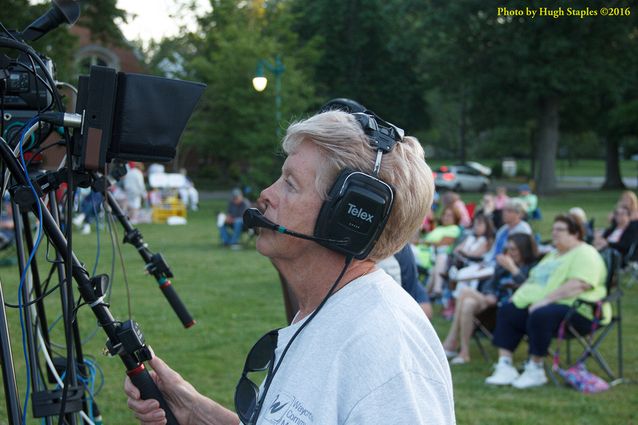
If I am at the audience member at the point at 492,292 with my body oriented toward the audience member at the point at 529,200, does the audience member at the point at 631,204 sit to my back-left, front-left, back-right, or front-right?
front-right

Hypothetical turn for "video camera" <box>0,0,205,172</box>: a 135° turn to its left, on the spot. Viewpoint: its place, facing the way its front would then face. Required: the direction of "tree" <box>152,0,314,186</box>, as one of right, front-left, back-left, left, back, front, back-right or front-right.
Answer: back-left

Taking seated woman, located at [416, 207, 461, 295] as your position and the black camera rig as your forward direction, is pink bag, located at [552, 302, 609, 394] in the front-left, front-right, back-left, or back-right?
front-left

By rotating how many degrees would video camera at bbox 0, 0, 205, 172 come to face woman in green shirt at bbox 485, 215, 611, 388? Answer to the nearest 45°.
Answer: approximately 135° to its right

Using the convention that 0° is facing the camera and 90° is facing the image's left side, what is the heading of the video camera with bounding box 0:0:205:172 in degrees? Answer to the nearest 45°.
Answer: approximately 90°

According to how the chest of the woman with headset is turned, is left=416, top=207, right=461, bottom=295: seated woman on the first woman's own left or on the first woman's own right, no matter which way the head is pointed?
on the first woman's own right

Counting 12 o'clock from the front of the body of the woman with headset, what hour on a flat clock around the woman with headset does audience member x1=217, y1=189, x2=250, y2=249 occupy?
The audience member is roughly at 3 o'clock from the woman with headset.

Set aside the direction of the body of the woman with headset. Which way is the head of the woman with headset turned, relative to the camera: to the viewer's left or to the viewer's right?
to the viewer's left

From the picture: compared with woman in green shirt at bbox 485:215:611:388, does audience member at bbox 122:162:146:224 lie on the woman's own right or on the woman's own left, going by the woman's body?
on the woman's own right

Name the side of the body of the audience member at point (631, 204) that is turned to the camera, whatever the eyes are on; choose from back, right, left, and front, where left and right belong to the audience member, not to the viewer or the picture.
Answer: left

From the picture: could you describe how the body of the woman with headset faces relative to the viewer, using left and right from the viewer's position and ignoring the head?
facing to the left of the viewer
